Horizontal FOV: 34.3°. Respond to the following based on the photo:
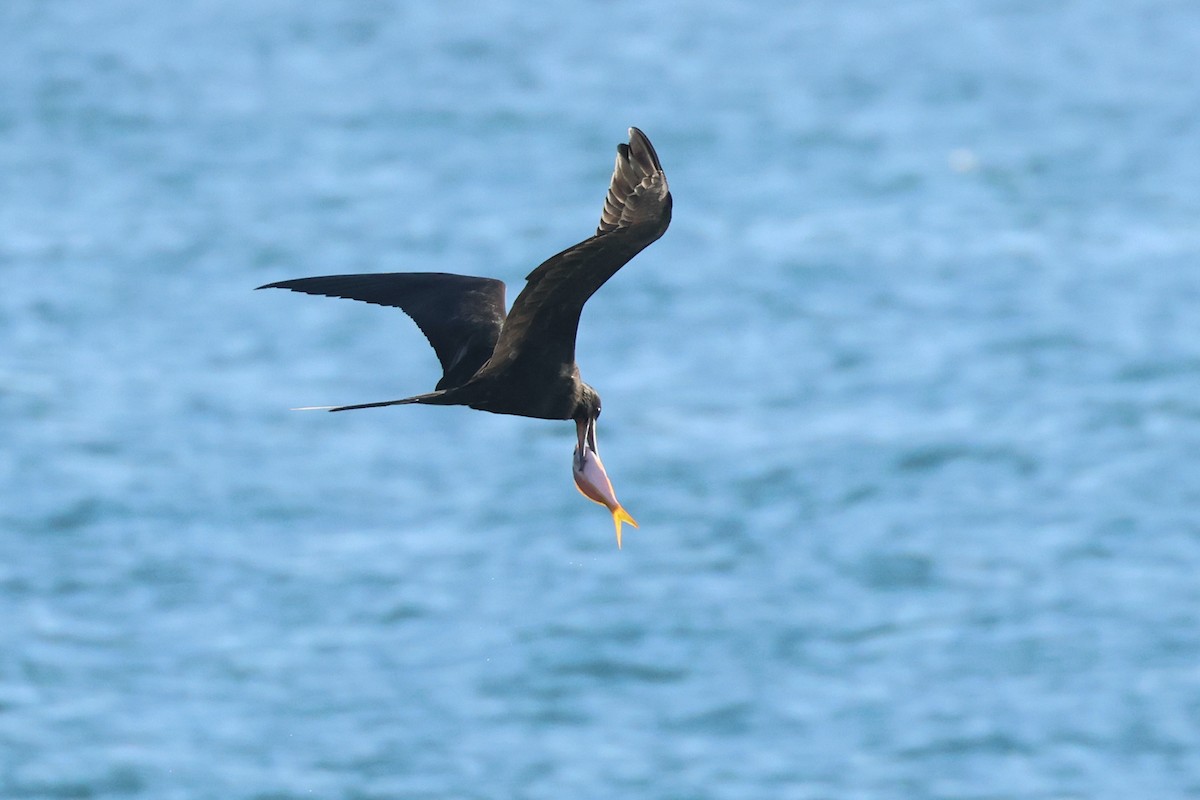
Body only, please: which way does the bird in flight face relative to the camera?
to the viewer's right
